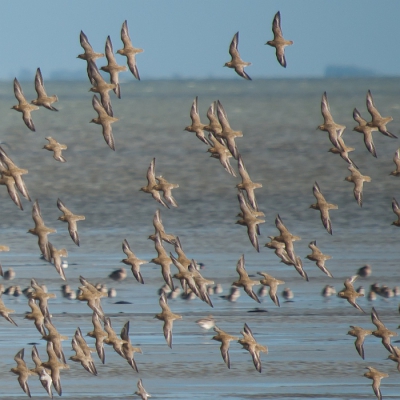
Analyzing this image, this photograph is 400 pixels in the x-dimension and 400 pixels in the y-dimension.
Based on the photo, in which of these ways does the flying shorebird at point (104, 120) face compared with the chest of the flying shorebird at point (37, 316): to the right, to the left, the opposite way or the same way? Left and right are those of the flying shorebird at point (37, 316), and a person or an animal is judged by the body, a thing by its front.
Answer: the same way

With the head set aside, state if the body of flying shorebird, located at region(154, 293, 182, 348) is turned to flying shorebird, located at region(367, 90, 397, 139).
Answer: no

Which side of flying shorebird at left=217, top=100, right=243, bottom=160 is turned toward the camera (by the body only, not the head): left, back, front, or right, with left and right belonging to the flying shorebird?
left

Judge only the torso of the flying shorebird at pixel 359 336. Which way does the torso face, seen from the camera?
to the viewer's left

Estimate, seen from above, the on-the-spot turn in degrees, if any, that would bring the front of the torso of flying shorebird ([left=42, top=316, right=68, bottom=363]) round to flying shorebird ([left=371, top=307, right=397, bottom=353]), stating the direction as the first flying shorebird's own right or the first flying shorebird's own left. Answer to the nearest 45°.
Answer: approximately 180°

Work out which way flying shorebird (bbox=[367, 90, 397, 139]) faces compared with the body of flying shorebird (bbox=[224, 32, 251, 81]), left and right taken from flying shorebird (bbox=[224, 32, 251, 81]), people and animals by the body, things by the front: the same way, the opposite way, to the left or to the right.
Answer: the same way

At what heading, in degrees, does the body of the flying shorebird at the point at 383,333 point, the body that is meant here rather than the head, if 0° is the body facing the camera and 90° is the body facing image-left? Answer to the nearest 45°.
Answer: approximately 90°

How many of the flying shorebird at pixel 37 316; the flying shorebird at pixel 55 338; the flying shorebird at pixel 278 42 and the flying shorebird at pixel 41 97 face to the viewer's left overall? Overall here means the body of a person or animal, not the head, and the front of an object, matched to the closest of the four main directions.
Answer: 4

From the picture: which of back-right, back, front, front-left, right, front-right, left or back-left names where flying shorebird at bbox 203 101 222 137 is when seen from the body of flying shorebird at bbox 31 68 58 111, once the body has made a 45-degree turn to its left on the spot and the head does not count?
back-left

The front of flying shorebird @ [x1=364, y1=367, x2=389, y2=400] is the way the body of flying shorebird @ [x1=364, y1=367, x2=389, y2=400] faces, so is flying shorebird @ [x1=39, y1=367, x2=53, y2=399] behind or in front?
in front

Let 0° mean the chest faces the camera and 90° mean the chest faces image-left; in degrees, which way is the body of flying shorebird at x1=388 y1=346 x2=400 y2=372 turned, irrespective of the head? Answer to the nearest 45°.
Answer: approximately 90°
